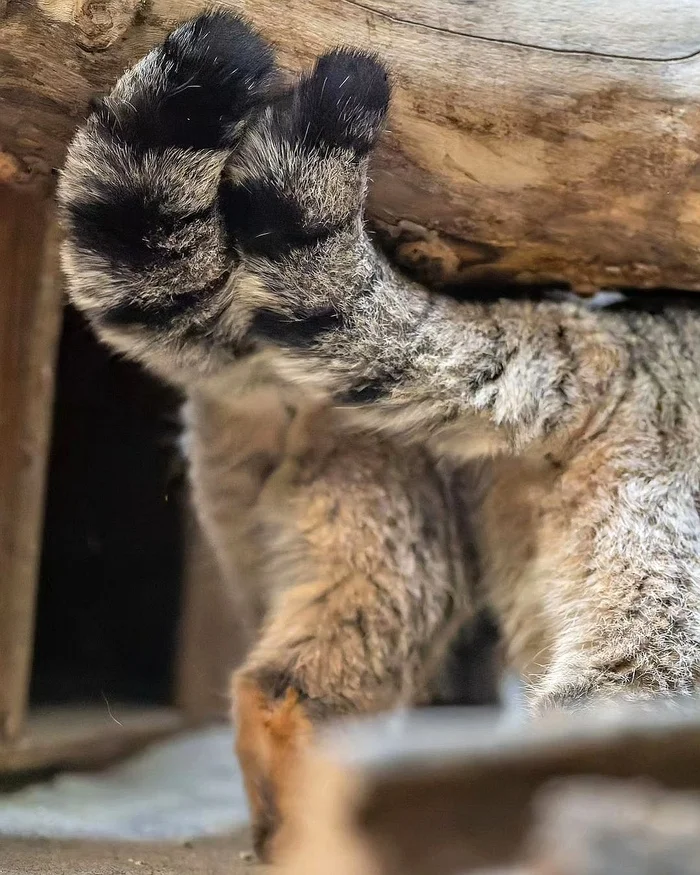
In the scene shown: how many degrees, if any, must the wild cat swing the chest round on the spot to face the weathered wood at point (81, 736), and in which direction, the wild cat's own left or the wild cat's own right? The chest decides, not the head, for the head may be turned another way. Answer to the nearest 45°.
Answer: approximately 135° to the wild cat's own left
